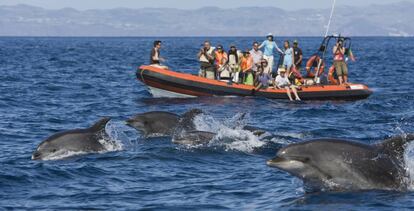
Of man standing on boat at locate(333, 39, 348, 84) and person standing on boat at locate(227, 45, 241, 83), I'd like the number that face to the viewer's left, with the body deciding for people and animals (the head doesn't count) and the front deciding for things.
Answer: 0

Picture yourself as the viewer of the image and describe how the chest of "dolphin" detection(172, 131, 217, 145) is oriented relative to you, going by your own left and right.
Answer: facing to the left of the viewer

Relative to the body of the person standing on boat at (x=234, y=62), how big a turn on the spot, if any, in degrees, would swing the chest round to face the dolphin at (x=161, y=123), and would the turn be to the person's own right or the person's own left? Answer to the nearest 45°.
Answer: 0° — they already face it

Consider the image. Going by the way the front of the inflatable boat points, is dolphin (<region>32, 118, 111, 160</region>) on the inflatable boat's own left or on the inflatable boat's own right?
on the inflatable boat's own left

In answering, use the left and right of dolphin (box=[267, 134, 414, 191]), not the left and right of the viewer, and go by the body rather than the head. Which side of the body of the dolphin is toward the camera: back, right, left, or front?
left

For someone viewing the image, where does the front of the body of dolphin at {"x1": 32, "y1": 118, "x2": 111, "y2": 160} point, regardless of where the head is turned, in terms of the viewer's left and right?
facing to the left of the viewer

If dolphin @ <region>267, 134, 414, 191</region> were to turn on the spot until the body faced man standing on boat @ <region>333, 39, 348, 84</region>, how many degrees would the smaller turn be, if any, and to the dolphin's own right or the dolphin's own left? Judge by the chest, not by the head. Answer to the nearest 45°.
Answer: approximately 90° to the dolphin's own right

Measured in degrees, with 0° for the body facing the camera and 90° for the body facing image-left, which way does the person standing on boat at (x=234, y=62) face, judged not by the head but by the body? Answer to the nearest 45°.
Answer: approximately 0°

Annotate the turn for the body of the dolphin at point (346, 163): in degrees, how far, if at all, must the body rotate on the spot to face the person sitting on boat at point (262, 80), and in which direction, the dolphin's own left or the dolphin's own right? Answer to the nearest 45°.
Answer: approximately 90° to the dolphin's own right

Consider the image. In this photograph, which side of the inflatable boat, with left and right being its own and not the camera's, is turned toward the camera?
left

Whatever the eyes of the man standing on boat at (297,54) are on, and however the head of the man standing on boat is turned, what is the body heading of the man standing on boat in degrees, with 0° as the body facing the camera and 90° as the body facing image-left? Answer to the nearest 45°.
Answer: approximately 45°

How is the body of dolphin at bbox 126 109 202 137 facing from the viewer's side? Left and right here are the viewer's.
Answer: facing to the left of the viewer

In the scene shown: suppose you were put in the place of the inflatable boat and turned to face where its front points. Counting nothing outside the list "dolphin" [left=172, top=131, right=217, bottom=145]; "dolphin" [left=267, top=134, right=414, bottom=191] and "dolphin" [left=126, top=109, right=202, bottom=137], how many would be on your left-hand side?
3
